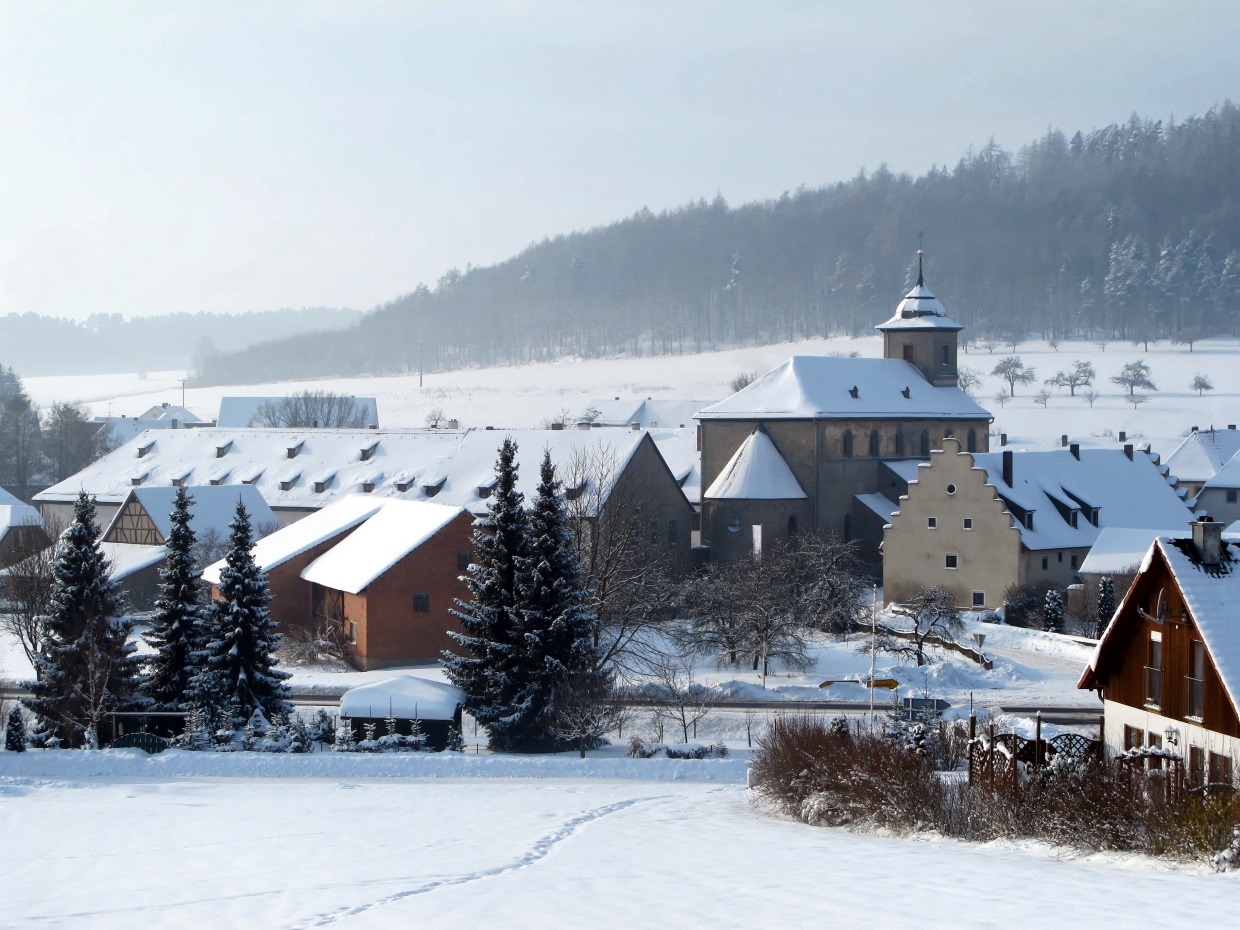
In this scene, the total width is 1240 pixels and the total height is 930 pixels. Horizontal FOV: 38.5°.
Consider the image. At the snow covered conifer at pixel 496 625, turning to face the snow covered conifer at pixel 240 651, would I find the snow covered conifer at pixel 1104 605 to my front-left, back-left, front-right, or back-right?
back-right

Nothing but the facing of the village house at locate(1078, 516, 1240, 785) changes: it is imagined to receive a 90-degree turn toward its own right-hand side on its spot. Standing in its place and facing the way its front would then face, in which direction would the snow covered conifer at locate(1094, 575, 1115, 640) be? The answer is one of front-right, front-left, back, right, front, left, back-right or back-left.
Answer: front-right

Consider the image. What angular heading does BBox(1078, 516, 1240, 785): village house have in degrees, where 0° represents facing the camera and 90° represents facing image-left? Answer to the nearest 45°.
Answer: approximately 45°
